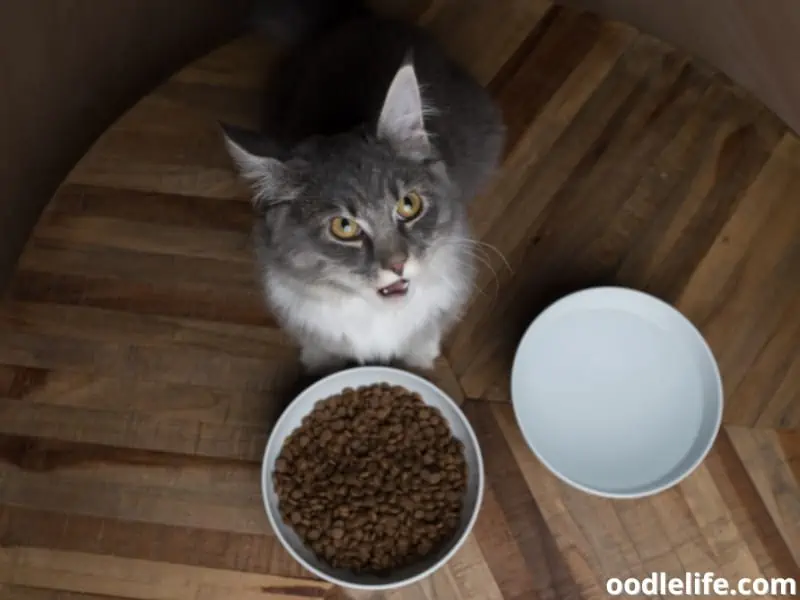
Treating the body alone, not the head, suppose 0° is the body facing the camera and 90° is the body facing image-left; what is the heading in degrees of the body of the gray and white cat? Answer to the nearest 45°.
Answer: approximately 0°

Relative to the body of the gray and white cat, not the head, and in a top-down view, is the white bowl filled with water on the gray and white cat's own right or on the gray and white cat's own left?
on the gray and white cat's own left
